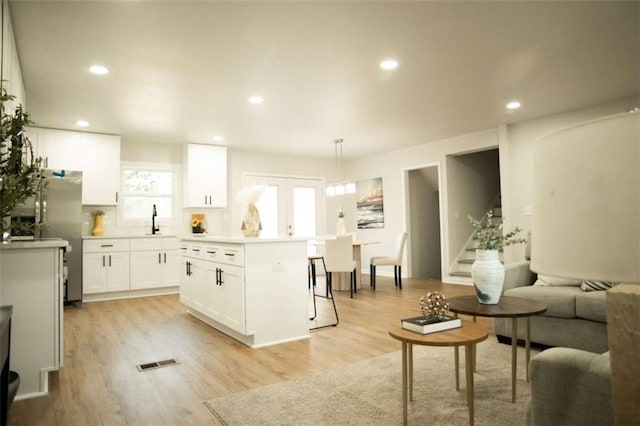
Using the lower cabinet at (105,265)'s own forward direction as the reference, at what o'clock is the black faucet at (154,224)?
The black faucet is roughly at 8 o'clock from the lower cabinet.

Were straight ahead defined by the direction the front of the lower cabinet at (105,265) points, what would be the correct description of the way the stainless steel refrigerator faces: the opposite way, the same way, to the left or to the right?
the same way

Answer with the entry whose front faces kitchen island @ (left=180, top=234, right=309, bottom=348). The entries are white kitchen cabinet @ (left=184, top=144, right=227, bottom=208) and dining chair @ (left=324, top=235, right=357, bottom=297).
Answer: the white kitchen cabinet

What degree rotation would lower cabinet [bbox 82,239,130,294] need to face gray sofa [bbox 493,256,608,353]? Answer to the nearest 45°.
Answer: approximately 45° to its left

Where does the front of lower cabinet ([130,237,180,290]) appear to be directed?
toward the camera

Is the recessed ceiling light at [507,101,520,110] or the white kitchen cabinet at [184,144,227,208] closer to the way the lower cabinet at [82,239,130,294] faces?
the recessed ceiling light

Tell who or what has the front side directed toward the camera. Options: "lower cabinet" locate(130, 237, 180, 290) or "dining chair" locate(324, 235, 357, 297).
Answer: the lower cabinet

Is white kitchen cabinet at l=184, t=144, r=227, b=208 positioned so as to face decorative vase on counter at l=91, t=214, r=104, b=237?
no

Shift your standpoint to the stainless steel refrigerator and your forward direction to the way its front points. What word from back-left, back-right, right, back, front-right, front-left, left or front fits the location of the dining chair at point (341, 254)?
front-left

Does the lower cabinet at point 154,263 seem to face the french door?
no

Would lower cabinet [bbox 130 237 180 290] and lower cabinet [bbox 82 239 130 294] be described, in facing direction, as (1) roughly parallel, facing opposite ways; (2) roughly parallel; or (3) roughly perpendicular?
roughly parallel

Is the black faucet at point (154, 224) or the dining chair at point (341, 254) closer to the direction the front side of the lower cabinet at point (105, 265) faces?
the dining chair

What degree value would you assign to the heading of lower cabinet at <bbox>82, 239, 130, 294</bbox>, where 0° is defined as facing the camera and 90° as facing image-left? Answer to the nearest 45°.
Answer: approximately 0°

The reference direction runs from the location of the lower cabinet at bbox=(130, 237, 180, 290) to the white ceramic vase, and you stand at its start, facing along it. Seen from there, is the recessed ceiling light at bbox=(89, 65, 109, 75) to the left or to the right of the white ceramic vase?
right

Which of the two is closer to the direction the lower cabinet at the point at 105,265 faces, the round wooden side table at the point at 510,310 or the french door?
the round wooden side table
